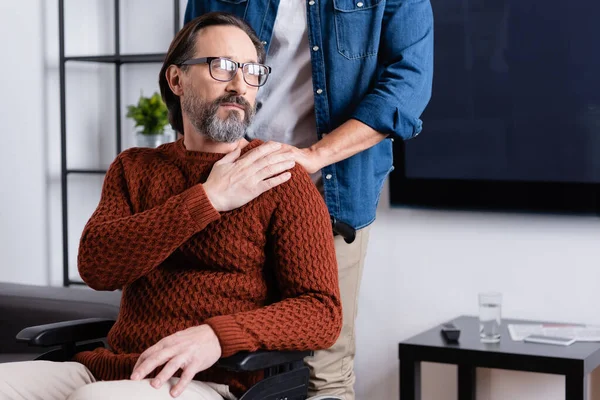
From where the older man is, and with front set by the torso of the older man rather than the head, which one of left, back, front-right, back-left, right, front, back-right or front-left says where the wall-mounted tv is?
back

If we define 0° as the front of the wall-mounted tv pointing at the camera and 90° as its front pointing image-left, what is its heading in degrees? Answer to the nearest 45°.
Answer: approximately 0°

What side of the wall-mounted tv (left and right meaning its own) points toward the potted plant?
right

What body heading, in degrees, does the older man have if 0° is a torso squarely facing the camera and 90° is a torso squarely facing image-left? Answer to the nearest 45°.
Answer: approximately 45°

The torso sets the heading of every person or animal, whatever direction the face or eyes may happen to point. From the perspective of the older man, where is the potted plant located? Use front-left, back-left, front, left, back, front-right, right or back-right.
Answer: back-right
